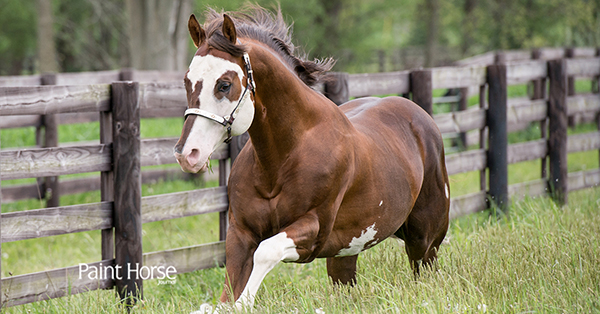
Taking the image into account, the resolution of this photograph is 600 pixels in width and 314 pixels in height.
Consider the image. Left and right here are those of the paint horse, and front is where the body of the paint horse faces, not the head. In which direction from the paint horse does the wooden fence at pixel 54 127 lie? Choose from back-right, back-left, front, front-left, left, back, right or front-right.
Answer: right

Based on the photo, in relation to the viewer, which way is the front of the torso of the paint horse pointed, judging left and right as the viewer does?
facing the viewer and to the left of the viewer
